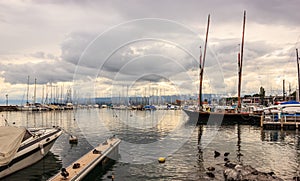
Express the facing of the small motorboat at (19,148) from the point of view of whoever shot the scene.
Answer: facing away from the viewer and to the right of the viewer
